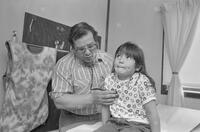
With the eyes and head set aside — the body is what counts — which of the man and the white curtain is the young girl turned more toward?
the man

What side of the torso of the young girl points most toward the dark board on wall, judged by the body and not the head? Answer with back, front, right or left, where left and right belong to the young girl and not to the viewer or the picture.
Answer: right

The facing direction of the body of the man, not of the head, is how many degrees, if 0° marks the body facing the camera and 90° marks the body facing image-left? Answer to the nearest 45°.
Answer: approximately 315°

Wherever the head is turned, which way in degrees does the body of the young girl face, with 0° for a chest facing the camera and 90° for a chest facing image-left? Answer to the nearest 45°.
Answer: approximately 45°

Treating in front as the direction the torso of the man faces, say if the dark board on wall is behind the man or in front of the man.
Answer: behind

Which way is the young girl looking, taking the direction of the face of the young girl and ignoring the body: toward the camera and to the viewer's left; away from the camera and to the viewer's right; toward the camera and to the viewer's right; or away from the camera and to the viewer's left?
toward the camera and to the viewer's left

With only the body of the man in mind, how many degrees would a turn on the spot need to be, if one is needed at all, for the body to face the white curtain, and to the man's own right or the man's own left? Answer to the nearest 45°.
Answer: approximately 90° to the man's own left

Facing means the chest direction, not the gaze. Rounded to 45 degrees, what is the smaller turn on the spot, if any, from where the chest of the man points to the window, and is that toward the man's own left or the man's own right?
approximately 90° to the man's own left

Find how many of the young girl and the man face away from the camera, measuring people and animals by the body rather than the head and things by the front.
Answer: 0
